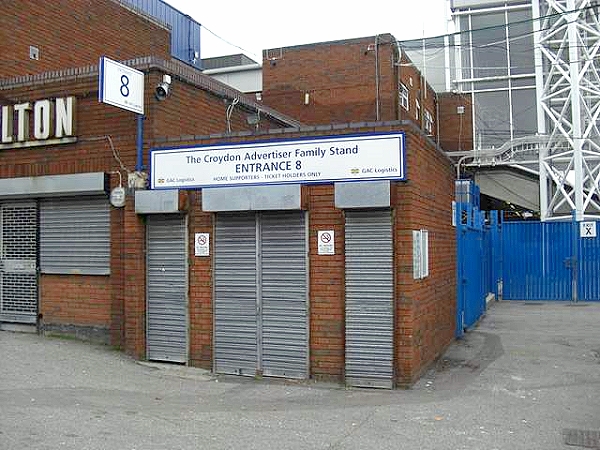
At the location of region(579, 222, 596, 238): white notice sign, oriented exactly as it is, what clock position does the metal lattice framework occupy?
The metal lattice framework is roughly at 6 o'clock from the white notice sign.

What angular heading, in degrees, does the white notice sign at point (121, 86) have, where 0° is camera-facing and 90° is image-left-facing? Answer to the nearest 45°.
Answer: approximately 315°

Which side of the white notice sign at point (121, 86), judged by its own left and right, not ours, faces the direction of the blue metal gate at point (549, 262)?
left

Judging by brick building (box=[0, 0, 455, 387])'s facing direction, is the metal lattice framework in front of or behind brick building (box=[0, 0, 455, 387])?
behind

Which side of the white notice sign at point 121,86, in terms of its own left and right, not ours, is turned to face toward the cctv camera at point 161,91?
left

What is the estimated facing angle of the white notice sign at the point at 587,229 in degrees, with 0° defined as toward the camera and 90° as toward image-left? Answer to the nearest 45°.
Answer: approximately 0°
